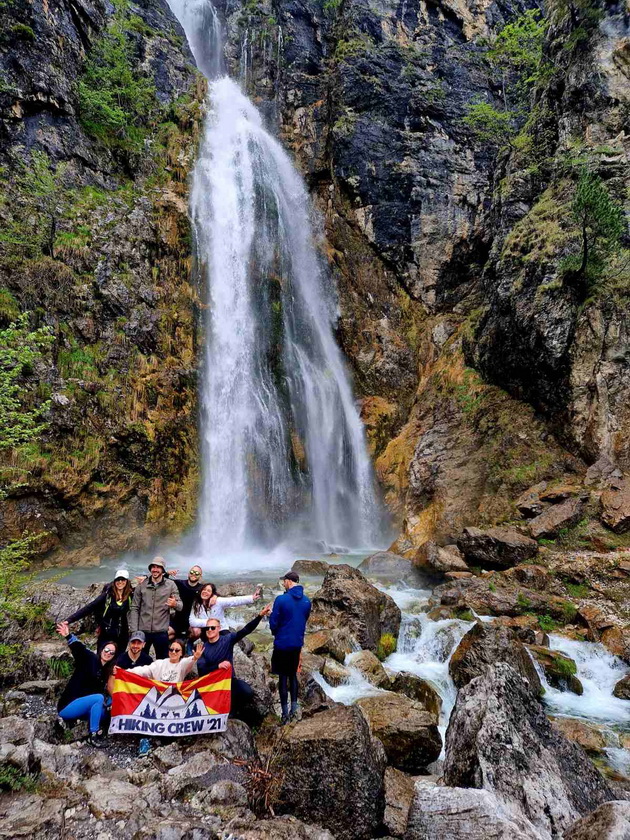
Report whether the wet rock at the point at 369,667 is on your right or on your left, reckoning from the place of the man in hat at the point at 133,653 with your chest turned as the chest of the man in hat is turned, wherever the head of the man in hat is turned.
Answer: on your left

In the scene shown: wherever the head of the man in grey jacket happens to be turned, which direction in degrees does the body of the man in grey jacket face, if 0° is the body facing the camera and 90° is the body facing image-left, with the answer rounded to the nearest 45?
approximately 0°

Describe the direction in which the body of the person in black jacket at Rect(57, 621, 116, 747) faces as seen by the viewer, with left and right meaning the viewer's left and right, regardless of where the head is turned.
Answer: facing the viewer and to the right of the viewer

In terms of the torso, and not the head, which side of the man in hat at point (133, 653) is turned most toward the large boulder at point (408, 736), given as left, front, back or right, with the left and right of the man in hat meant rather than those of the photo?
left

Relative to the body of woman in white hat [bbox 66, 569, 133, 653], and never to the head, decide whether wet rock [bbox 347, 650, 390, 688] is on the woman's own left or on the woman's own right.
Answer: on the woman's own left

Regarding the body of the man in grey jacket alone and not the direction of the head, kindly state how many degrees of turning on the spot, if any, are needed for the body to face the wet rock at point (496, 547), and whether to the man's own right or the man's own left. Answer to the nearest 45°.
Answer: approximately 135° to the man's own left

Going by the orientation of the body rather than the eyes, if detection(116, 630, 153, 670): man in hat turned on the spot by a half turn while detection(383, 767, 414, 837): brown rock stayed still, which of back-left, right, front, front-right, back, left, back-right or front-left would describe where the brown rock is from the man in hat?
back-right
